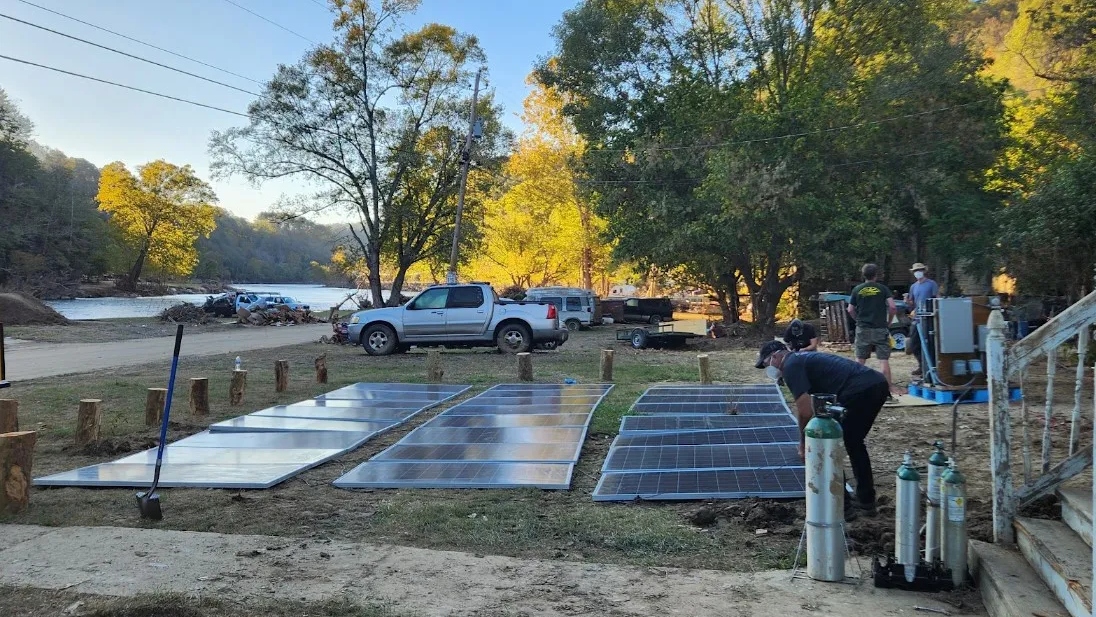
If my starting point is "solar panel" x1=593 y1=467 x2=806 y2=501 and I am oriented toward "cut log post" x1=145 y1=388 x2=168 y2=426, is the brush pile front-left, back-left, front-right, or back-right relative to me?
front-right

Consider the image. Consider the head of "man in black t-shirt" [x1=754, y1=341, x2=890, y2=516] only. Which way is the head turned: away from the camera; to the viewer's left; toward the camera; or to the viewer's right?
to the viewer's left

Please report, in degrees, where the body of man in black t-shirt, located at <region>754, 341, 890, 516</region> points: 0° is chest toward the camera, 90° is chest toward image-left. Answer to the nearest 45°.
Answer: approximately 90°

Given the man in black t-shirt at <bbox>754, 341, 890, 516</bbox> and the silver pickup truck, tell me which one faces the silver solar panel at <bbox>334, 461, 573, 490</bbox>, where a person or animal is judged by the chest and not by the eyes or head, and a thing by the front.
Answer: the man in black t-shirt

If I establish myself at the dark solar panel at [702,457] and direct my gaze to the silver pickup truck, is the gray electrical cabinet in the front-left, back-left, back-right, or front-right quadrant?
front-right

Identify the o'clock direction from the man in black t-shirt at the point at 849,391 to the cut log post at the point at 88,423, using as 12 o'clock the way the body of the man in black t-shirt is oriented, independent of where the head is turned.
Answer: The cut log post is roughly at 12 o'clock from the man in black t-shirt.

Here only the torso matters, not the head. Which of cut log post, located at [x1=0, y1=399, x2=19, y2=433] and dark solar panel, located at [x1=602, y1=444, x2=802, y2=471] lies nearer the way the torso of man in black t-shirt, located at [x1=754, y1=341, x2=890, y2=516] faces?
the cut log post

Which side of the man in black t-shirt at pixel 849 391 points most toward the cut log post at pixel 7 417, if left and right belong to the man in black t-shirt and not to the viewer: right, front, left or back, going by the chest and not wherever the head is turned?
front

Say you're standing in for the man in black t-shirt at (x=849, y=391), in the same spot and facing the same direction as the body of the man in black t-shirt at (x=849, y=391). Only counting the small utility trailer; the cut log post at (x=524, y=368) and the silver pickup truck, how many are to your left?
0

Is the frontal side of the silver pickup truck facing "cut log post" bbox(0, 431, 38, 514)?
no

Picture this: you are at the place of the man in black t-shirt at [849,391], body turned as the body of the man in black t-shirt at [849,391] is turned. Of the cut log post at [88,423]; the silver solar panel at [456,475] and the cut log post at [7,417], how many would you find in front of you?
3

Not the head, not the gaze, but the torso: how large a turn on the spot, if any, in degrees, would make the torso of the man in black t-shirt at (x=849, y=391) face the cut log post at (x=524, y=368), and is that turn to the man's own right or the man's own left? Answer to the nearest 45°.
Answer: approximately 45° to the man's own right

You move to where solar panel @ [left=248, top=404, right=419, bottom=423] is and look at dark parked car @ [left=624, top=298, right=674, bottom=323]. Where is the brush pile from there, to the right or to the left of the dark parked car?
left
